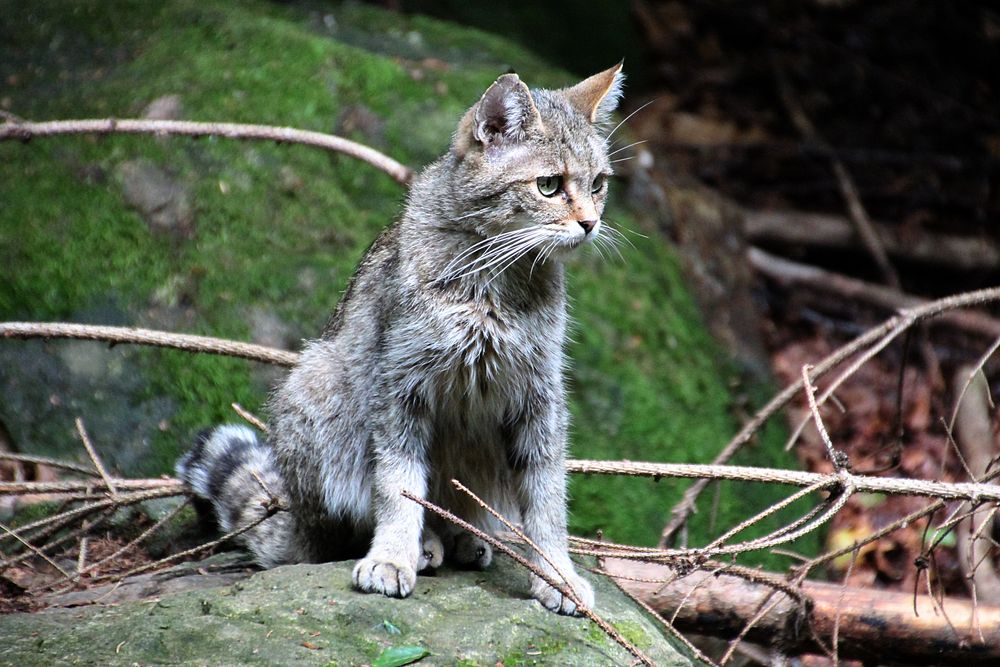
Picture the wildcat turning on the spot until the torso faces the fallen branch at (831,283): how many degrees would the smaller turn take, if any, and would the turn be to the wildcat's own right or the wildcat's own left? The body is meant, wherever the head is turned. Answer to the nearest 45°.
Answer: approximately 90° to the wildcat's own left

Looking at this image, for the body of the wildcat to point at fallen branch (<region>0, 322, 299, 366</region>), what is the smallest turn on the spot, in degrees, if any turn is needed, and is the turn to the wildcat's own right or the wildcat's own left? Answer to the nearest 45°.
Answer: approximately 180°

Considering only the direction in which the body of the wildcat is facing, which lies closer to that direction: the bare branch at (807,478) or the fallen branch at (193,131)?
the bare branch

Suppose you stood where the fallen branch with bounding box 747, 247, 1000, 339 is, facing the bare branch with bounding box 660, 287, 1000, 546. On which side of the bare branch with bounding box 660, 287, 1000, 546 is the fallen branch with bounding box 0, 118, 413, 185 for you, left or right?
right

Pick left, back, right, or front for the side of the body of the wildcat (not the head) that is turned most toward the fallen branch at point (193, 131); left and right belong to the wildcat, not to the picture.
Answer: back

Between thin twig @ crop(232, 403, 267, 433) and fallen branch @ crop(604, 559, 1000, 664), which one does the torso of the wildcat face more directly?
the fallen branch

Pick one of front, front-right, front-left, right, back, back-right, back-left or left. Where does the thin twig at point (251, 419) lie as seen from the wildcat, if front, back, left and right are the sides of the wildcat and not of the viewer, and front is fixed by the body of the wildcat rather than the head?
back

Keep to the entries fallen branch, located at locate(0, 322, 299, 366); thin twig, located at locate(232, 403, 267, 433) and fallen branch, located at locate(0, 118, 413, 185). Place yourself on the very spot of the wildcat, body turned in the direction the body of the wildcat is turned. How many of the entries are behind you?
3

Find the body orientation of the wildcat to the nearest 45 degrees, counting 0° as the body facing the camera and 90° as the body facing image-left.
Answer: approximately 315°
